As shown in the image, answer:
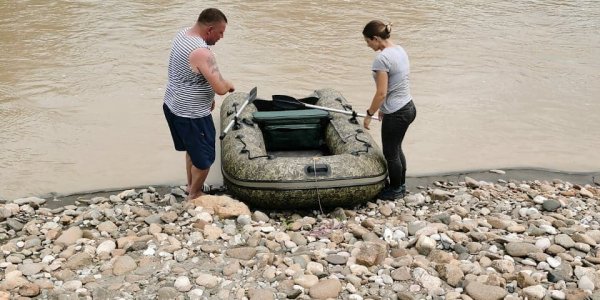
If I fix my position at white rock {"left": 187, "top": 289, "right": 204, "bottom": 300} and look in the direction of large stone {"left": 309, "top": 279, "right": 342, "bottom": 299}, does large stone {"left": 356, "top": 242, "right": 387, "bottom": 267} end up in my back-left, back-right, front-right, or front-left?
front-left

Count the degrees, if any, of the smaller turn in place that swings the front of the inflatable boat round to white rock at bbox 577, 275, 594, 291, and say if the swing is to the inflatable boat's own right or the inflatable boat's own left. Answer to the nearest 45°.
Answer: approximately 45° to the inflatable boat's own left

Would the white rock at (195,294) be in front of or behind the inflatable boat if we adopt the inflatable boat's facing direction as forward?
in front

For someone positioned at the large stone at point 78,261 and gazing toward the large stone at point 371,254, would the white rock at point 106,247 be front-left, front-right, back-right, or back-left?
front-left

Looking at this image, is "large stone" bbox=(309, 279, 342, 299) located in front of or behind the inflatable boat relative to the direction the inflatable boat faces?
in front

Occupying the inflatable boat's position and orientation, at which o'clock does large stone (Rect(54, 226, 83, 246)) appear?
The large stone is roughly at 2 o'clock from the inflatable boat.

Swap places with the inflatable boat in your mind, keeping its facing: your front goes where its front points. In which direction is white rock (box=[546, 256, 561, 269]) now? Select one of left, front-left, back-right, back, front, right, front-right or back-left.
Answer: front-left

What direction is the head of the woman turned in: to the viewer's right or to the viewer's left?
to the viewer's left

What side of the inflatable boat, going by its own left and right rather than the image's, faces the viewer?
front

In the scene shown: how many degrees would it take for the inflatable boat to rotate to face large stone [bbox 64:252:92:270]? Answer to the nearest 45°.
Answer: approximately 45° to its right

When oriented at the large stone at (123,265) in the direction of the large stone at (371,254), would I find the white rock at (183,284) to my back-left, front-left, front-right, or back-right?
front-right

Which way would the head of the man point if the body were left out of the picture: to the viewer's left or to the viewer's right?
to the viewer's right

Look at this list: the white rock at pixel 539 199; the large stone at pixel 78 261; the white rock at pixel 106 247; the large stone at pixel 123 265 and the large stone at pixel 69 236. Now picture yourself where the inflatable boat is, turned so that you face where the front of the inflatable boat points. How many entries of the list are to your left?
1

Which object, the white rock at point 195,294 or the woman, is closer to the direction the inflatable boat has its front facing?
the white rock
